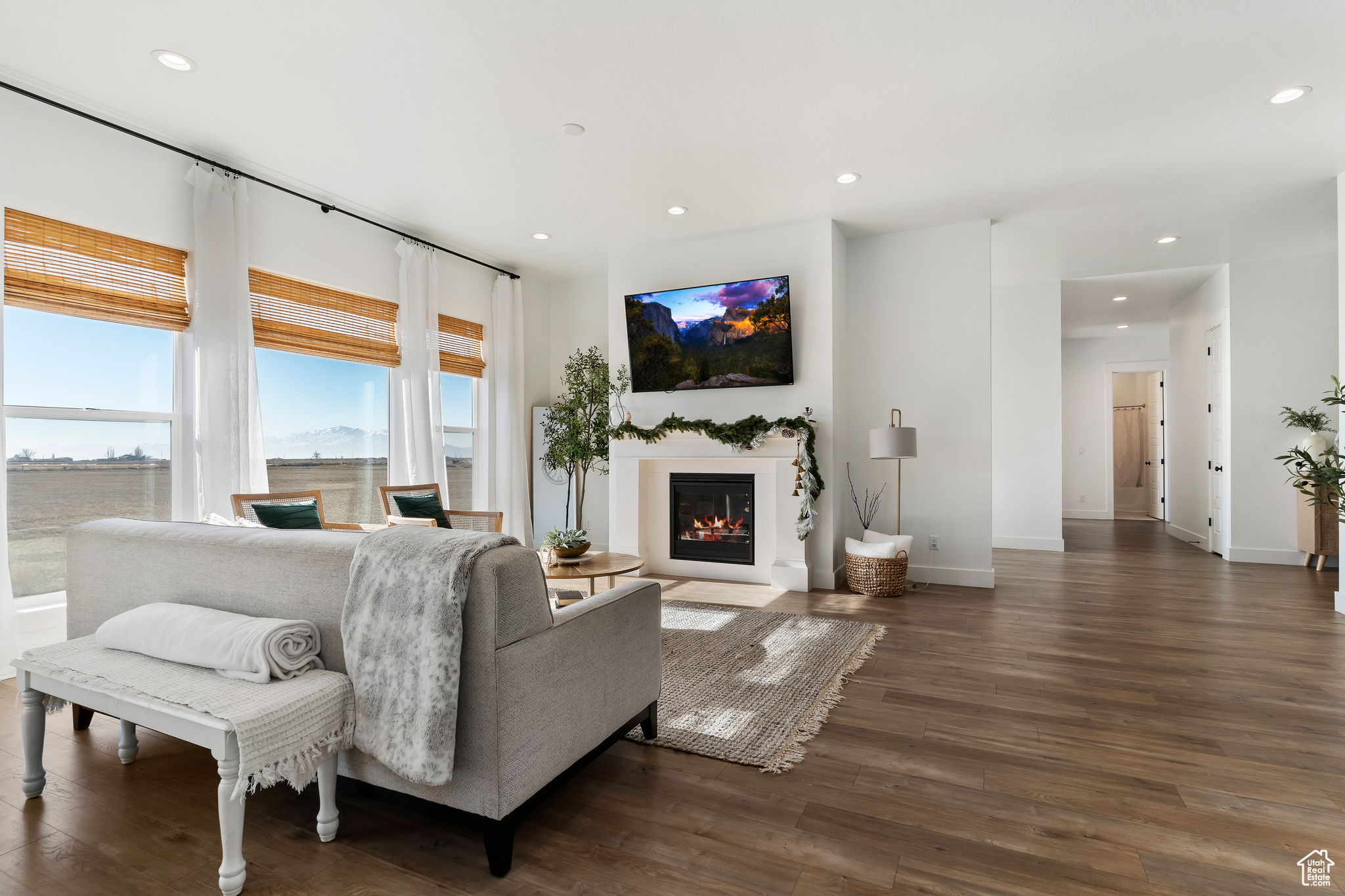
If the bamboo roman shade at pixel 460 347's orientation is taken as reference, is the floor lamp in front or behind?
in front

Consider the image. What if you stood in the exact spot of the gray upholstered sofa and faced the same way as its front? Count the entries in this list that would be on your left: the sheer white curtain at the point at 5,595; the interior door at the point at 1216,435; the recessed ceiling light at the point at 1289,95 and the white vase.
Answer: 1

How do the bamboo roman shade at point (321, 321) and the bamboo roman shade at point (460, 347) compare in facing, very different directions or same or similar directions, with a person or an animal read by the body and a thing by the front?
same or similar directions

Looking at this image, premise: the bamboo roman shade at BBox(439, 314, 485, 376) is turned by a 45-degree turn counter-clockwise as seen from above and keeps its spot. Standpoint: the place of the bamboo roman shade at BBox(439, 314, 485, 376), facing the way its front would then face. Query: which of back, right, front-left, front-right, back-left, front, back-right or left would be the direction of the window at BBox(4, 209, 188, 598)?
back-right

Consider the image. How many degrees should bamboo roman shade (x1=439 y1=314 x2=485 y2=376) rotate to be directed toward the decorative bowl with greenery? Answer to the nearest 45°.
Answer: approximately 45° to its right

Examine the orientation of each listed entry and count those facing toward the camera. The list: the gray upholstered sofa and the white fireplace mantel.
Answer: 1

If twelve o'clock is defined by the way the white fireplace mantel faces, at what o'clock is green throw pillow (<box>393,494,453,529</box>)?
The green throw pillow is roughly at 2 o'clock from the white fireplace mantel.

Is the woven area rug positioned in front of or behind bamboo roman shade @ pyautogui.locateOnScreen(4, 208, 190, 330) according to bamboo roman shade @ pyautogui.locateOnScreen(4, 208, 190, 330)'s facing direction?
in front

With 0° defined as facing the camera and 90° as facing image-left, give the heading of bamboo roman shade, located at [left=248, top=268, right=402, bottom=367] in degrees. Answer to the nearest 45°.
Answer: approximately 315°

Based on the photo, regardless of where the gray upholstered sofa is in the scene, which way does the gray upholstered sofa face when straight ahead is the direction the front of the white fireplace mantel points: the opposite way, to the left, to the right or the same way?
the opposite way

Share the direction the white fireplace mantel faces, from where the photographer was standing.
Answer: facing the viewer

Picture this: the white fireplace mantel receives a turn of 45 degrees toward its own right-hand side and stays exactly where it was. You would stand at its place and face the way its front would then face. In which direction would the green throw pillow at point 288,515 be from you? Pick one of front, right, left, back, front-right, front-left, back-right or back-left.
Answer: front

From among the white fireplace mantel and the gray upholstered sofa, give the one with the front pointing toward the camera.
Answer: the white fireplace mantel

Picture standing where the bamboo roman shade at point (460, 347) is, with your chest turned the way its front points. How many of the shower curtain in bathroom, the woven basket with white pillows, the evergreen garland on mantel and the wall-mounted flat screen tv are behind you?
0

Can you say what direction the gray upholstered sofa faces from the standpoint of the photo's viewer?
facing away from the viewer and to the right of the viewer

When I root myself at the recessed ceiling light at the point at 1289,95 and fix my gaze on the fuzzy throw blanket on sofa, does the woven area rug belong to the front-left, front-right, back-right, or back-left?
front-right

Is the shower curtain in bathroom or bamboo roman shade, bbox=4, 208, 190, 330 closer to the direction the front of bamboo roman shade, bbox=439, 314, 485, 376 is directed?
the shower curtain in bathroom

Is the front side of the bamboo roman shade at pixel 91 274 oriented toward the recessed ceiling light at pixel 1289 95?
yes

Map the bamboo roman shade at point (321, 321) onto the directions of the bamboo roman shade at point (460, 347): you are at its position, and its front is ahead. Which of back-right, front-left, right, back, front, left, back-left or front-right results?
right
